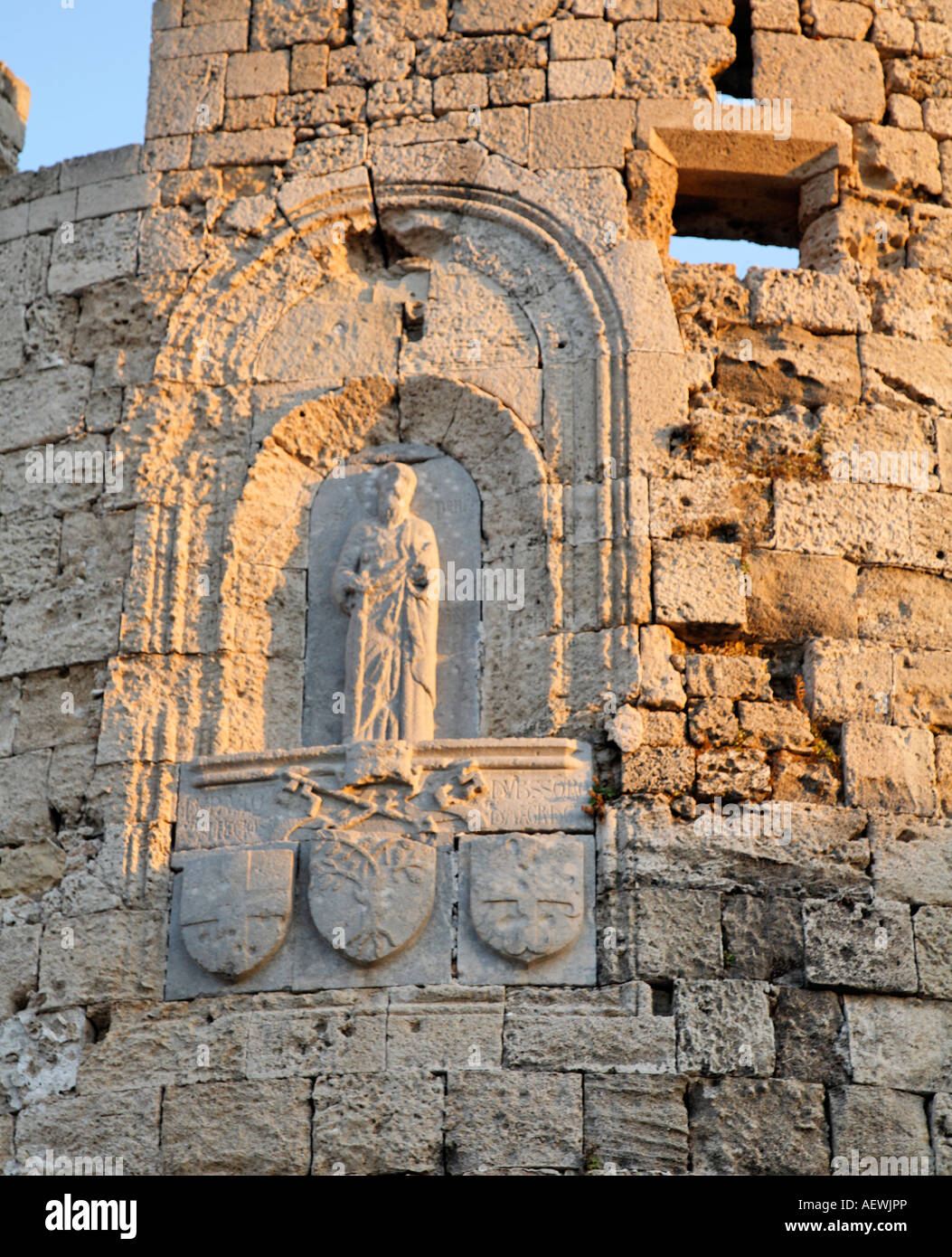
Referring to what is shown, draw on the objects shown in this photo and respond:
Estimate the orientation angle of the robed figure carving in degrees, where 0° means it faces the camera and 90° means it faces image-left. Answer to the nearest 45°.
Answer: approximately 0°
